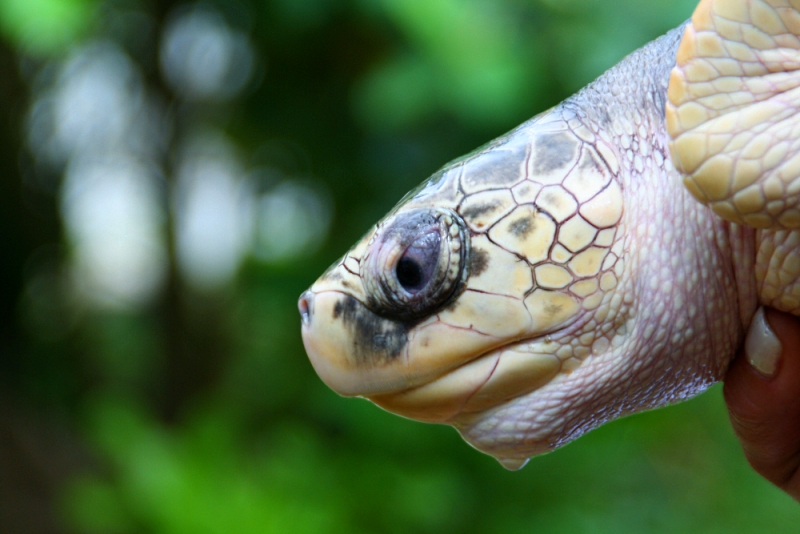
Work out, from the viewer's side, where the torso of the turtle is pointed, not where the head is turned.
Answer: to the viewer's left
